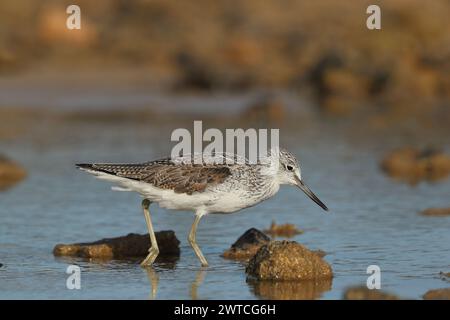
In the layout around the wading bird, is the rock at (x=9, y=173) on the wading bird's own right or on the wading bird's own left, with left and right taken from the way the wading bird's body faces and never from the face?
on the wading bird's own left

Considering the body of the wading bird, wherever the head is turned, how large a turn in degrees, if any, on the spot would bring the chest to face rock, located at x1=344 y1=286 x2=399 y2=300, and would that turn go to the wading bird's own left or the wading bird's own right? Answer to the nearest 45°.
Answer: approximately 45° to the wading bird's own right

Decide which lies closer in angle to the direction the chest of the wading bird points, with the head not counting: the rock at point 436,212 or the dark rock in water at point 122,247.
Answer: the rock

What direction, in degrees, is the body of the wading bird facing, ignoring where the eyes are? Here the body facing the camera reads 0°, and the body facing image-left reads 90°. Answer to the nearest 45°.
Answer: approximately 270°

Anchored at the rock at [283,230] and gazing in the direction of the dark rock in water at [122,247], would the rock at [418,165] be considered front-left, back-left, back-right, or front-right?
back-right
